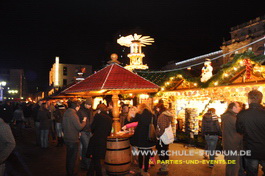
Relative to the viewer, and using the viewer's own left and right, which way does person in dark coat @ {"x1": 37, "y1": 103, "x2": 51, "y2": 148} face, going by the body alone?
facing away from the viewer

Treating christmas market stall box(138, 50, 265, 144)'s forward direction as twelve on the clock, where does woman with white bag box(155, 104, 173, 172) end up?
The woman with white bag is roughly at 11 o'clock from the christmas market stall.

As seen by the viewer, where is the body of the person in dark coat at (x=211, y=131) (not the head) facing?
away from the camera

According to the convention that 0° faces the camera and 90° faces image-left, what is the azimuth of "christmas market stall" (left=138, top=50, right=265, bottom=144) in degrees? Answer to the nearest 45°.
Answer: approximately 45°

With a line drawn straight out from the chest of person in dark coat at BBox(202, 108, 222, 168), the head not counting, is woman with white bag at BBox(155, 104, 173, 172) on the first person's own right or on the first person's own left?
on the first person's own left
